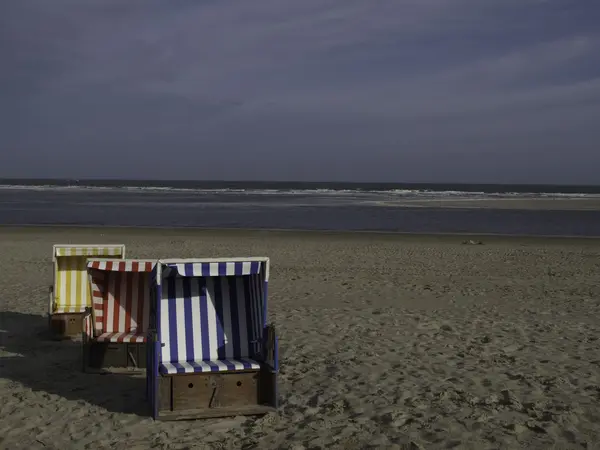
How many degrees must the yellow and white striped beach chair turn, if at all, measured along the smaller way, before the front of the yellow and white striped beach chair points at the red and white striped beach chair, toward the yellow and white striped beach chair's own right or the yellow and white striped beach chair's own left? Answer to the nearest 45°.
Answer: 0° — it already faces it

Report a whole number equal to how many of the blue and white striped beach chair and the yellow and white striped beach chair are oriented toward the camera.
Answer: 2

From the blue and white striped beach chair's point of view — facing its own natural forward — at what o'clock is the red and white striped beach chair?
The red and white striped beach chair is roughly at 5 o'clock from the blue and white striped beach chair.

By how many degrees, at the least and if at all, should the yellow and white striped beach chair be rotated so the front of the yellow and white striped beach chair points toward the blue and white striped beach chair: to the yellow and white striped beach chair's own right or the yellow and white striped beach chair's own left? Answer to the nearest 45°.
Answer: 0° — it already faces it

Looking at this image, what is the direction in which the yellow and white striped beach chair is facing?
toward the camera

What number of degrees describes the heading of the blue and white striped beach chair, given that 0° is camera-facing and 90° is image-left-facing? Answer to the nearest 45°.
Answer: approximately 0°

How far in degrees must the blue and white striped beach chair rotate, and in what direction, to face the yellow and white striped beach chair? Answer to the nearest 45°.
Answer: approximately 135° to its right
